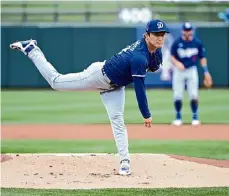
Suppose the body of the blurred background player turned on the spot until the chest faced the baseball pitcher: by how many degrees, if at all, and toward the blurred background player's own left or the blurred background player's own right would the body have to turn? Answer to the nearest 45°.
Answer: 0° — they already face them

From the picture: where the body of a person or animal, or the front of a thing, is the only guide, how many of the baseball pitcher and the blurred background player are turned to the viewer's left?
0

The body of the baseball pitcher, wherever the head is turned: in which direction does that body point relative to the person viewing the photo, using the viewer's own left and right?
facing the viewer and to the right of the viewer

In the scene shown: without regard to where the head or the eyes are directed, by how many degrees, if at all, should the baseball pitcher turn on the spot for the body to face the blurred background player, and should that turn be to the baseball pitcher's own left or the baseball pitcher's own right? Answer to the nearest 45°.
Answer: approximately 135° to the baseball pitcher's own left

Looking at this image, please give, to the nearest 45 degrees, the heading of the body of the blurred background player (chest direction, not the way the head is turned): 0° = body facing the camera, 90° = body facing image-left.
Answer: approximately 0°
